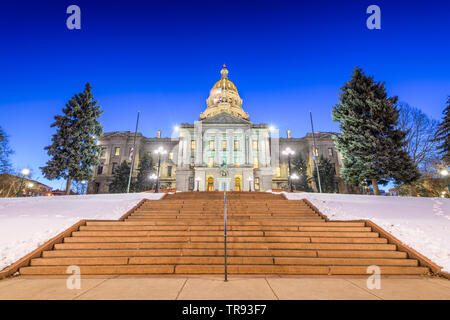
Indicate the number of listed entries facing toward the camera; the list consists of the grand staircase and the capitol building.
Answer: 2

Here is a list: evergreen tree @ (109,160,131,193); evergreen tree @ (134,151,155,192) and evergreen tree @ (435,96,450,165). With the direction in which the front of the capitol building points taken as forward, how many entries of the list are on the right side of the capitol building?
2

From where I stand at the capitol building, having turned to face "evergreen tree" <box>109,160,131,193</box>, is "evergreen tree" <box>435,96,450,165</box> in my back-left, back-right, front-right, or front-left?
back-left

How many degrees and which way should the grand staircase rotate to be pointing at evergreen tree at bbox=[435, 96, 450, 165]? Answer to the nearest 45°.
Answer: approximately 135° to its left

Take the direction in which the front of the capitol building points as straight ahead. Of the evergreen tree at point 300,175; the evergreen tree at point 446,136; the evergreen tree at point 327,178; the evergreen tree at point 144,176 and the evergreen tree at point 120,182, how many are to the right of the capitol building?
2

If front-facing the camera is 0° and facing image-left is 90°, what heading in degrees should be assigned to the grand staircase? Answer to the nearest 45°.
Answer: approximately 0°

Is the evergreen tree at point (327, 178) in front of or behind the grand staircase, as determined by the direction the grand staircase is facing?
behind
